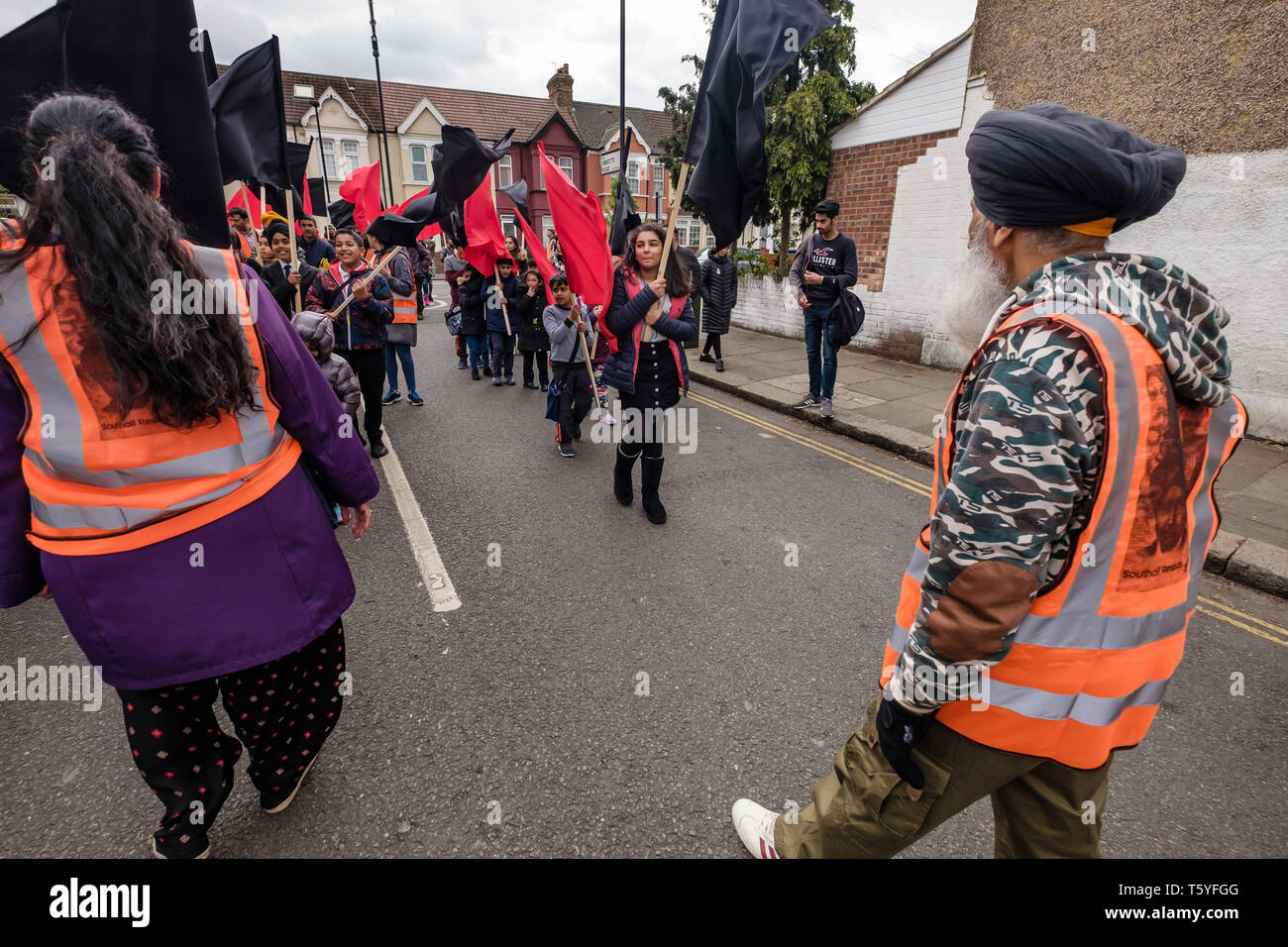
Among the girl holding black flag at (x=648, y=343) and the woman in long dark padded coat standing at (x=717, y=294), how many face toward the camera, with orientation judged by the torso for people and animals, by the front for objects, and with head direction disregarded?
2

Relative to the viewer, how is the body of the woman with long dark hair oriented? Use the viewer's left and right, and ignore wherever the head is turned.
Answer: facing away from the viewer

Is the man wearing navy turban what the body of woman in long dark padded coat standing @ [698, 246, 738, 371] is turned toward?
yes

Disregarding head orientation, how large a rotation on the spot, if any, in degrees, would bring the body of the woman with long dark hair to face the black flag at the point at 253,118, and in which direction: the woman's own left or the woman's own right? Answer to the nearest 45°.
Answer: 0° — they already face it

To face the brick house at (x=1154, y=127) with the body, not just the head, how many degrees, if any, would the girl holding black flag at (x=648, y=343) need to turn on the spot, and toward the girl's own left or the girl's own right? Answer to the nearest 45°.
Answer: approximately 135° to the girl's own left

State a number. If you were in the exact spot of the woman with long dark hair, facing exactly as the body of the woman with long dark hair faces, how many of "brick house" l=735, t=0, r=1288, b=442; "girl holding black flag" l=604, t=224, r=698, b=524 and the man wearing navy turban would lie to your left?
0

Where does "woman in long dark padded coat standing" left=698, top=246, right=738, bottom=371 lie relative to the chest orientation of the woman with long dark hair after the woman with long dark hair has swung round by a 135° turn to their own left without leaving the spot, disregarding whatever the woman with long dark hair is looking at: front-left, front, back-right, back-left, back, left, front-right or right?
back

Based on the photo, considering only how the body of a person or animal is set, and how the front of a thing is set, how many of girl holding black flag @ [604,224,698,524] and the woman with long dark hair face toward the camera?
1

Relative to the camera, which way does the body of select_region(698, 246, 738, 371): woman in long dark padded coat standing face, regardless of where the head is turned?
toward the camera

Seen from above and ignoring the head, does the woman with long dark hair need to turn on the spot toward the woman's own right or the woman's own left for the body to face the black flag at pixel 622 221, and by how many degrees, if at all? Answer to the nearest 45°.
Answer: approximately 45° to the woman's own right

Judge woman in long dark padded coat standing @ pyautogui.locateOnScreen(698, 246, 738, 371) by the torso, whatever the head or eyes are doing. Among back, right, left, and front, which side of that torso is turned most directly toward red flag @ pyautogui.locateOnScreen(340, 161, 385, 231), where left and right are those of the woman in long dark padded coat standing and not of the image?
right

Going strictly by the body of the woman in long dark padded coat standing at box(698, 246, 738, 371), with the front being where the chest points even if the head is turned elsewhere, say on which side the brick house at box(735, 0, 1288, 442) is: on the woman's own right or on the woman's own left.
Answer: on the woman's own left

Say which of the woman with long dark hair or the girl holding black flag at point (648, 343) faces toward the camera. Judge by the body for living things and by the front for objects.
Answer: the girl holding black flag

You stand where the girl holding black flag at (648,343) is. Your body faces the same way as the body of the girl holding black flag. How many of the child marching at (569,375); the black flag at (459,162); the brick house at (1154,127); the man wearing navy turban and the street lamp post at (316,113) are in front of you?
1

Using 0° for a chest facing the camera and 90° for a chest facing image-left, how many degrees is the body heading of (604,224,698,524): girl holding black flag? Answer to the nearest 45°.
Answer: approximately 0°
